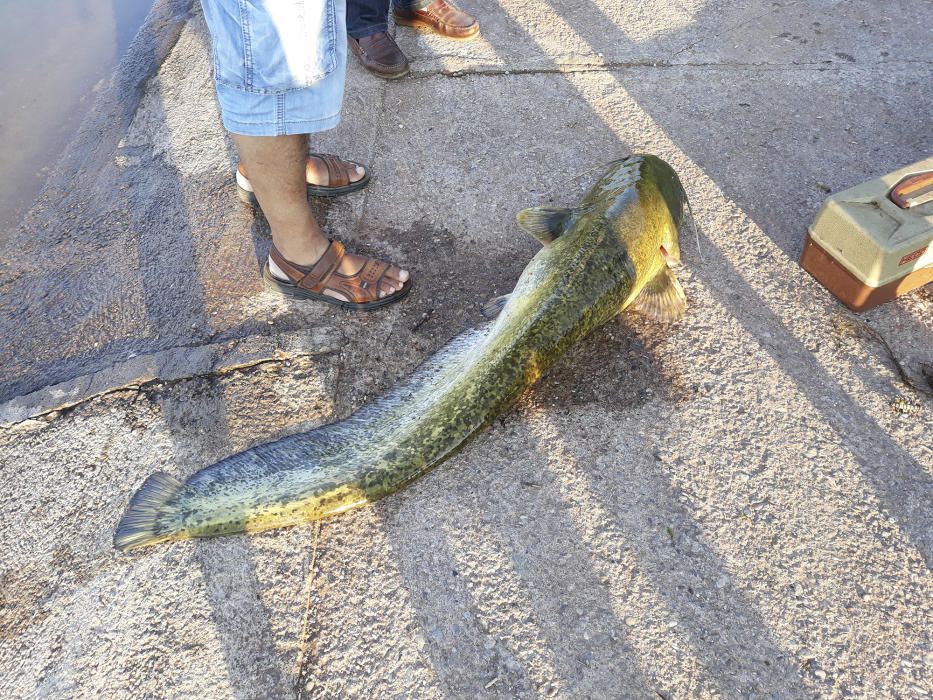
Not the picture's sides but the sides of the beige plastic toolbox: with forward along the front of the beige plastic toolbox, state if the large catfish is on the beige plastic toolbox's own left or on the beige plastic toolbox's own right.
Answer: on the beige plastic toolbox's own right

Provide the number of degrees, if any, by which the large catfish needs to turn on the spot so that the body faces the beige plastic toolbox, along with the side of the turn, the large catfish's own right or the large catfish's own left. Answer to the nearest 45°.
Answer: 0° — it already faces it

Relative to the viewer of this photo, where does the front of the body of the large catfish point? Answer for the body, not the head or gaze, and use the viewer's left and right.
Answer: facing away from the viewer and to the right of the viewer
